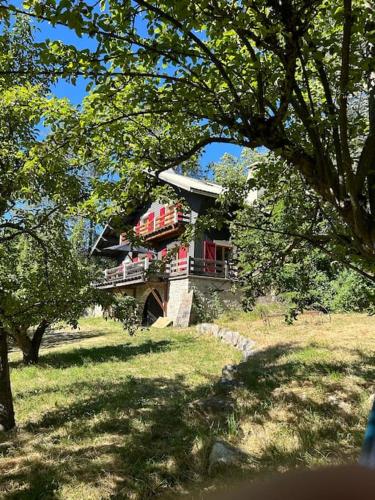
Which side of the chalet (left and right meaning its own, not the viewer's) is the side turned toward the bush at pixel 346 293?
left

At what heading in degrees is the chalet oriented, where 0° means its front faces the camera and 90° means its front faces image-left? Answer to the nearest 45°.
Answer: approximately 45°

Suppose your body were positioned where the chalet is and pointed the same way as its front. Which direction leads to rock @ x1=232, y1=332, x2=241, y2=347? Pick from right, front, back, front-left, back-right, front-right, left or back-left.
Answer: front-left

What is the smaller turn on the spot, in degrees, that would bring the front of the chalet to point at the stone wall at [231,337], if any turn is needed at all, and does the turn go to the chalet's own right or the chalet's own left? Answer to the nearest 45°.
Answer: approximately 45° to the chalet's own left

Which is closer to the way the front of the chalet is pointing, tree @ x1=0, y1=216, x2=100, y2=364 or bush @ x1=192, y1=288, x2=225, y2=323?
the tree
